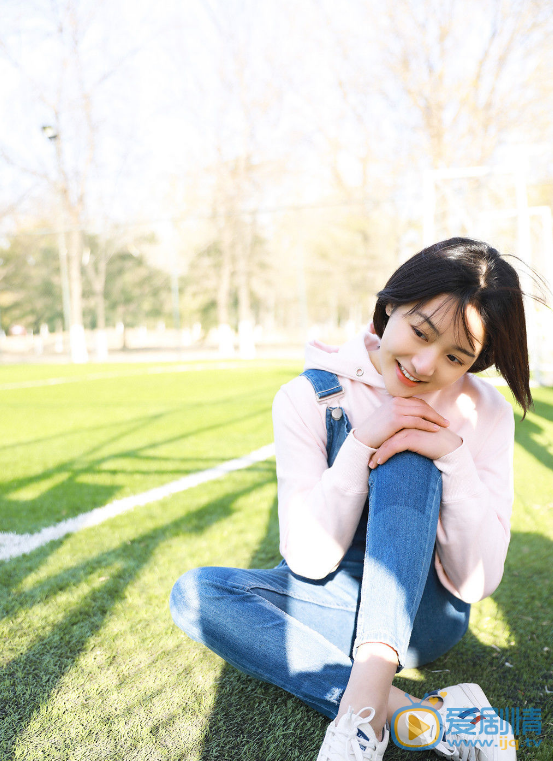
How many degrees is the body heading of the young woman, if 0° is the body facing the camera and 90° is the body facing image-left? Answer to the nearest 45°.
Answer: approximately 0°
